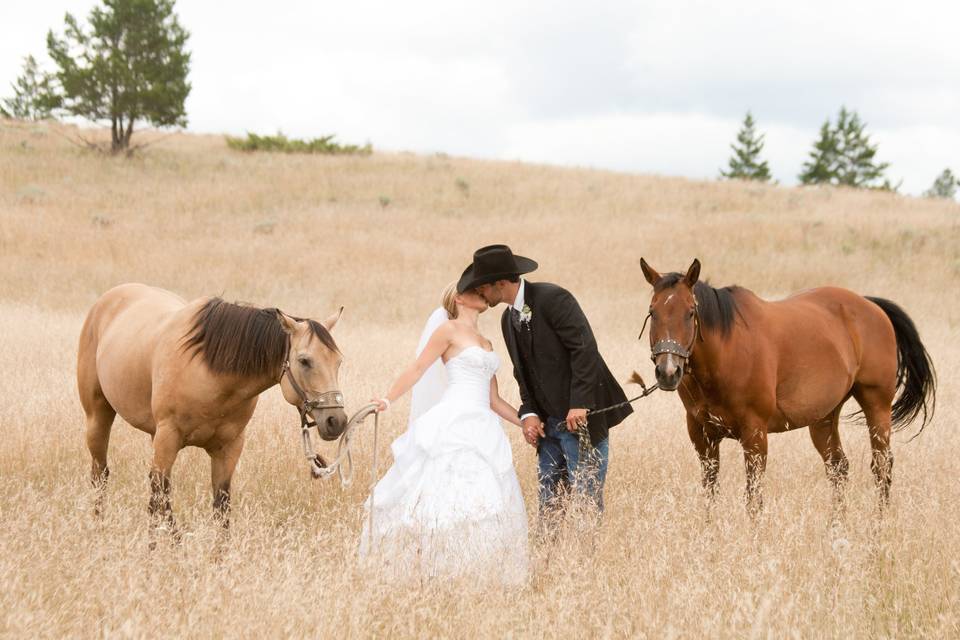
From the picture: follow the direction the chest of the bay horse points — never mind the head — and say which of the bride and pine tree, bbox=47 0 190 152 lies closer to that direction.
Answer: the bride

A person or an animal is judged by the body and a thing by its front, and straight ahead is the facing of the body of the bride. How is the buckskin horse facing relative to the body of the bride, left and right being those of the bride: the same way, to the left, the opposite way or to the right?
the same way

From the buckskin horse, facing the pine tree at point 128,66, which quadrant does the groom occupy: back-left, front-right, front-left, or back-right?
back-right

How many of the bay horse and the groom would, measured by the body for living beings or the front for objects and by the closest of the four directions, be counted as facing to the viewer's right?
0

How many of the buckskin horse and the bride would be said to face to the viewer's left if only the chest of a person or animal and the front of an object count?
0

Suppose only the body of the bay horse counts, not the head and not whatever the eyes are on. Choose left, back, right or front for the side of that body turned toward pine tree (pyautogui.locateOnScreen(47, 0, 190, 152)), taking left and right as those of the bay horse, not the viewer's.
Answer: right

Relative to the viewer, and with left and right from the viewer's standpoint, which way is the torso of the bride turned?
facing the viewer and to the right of the viewer

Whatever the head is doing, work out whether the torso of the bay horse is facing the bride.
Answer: yes

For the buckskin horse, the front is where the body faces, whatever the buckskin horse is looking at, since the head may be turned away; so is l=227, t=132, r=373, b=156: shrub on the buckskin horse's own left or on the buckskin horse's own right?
on the buckskin horse's own left

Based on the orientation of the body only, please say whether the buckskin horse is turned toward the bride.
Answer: yes

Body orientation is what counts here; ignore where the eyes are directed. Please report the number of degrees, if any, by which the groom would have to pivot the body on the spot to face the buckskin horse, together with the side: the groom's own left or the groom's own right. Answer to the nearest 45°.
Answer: approximately 45° to the groom's own right

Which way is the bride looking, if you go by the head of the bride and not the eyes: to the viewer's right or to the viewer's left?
to the viewer's right

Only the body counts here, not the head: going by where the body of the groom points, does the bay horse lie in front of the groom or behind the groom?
behind

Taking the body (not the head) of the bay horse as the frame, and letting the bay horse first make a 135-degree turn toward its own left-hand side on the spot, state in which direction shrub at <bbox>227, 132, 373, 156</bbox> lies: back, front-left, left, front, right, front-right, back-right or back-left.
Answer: back-left

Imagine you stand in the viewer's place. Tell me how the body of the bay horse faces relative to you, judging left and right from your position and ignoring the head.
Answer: facing the viewer and to the left of the viewer
